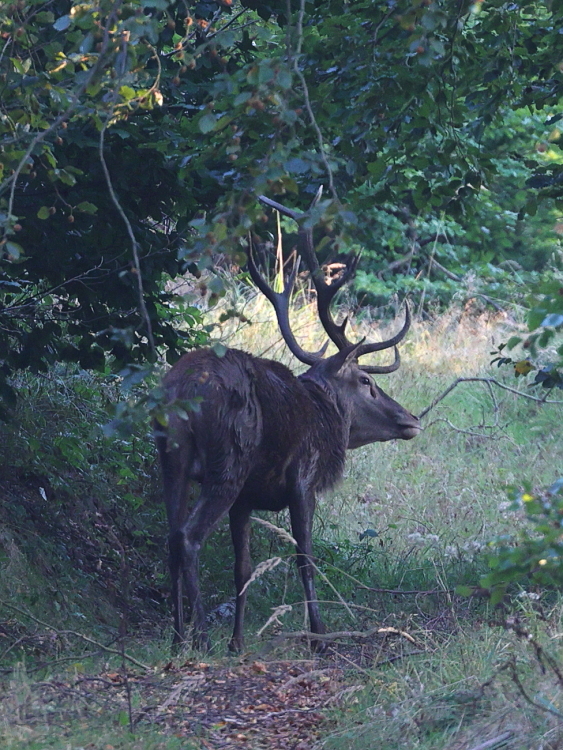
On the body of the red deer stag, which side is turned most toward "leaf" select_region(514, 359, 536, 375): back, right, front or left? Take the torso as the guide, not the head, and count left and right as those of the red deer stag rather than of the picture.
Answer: right

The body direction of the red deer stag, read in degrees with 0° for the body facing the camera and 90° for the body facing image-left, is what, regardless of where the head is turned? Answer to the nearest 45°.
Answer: approximately 225°

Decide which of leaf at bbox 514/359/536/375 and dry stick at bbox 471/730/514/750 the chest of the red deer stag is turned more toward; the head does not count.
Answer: the leaf

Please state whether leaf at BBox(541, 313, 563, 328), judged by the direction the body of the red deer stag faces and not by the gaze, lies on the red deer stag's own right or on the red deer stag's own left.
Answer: on the red deer stag's own right
